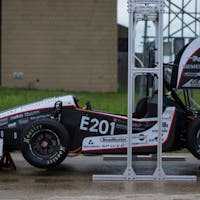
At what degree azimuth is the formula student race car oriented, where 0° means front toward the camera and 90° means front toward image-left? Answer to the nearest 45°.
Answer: approximately 90°
